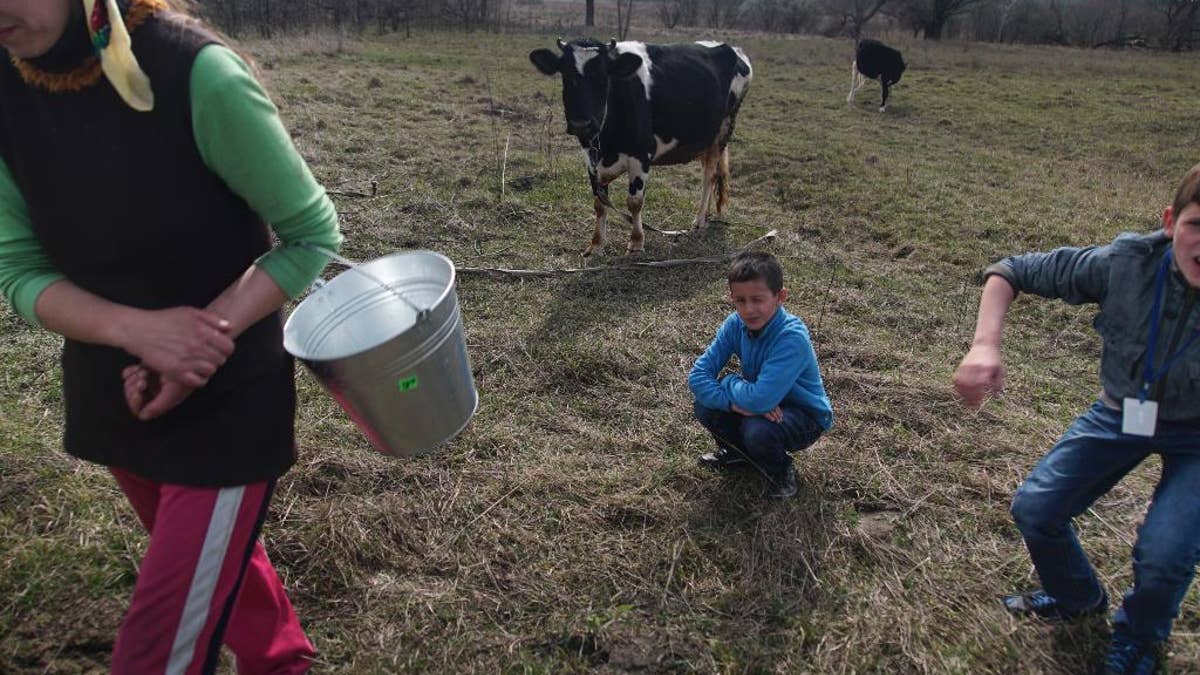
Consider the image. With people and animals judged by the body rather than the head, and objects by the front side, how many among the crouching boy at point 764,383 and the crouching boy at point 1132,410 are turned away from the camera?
0

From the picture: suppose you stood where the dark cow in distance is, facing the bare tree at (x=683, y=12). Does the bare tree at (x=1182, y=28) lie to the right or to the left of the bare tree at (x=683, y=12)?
right

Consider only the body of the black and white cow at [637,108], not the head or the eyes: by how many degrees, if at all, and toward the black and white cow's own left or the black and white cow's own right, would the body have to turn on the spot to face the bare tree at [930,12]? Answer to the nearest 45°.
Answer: approximately 135° to the black and white cow's own right

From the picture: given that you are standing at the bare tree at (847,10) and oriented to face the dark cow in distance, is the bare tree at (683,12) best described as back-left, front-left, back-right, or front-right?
back-right

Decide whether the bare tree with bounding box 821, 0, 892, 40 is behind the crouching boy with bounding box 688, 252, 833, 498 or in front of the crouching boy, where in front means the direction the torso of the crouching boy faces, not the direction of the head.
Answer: behind

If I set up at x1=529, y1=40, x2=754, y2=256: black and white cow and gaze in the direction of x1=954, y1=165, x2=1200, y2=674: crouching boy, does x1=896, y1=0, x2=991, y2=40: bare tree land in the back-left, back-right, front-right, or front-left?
back-left

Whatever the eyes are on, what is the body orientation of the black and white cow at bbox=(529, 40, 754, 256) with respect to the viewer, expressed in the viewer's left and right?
facing the viewer and to the left of the viewer

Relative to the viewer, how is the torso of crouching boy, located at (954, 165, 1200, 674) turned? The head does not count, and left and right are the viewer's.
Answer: facing the viewer
